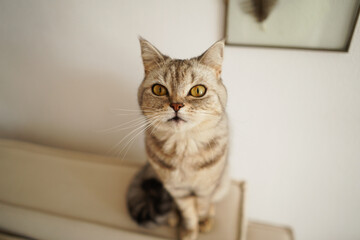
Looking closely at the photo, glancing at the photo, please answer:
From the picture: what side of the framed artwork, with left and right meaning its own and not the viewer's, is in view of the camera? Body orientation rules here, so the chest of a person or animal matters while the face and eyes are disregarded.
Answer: front
